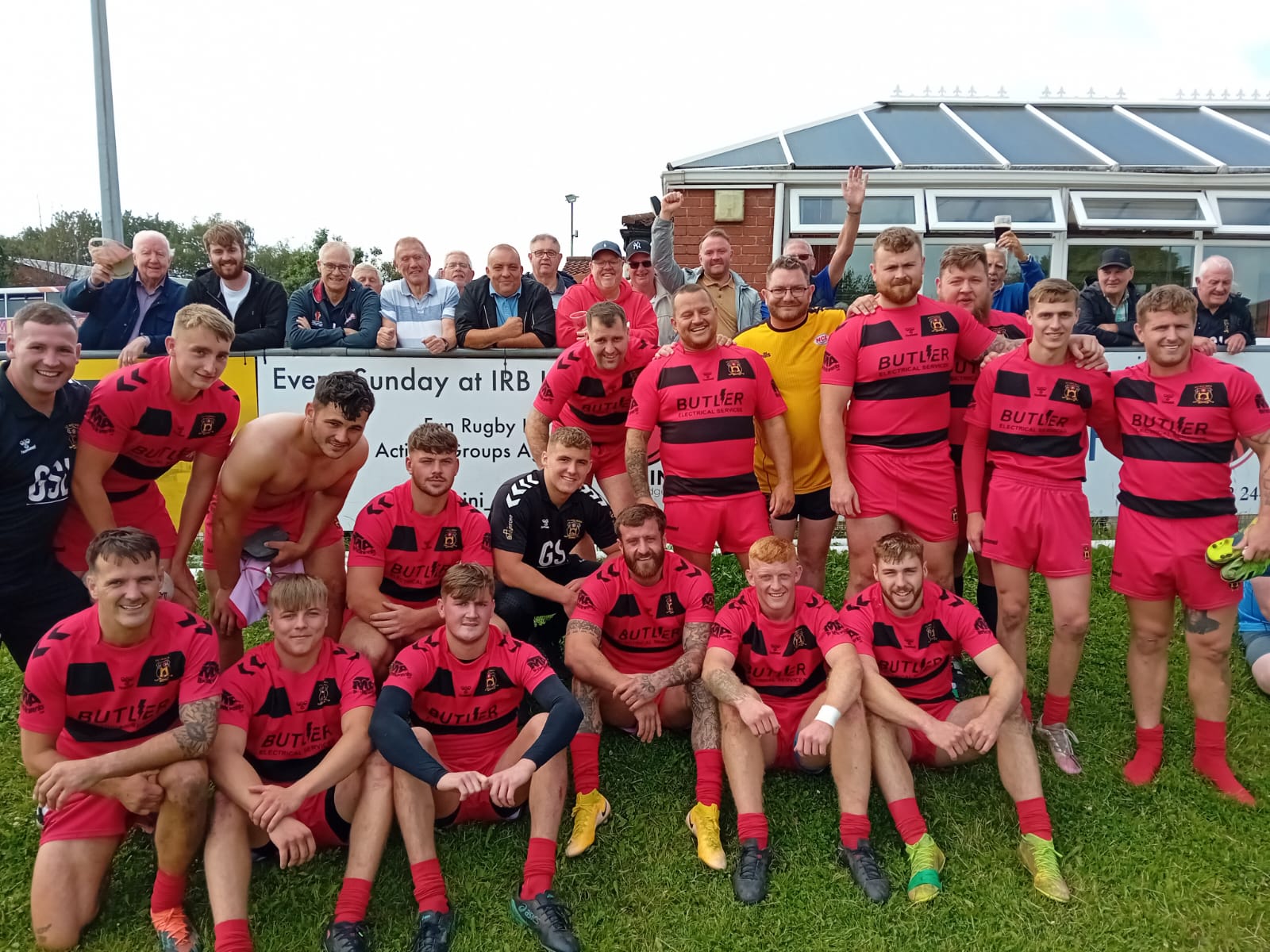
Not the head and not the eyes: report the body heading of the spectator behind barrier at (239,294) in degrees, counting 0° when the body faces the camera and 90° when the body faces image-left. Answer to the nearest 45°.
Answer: approximately 0°

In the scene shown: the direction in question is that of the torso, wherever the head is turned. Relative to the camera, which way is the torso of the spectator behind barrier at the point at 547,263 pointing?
toward the camera

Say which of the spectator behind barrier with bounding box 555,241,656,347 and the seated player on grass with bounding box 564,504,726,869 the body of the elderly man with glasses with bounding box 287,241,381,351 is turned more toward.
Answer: the seated player on grass

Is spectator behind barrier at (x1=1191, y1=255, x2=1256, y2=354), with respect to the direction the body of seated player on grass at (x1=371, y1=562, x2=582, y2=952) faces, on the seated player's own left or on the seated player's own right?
on the seated player's own left

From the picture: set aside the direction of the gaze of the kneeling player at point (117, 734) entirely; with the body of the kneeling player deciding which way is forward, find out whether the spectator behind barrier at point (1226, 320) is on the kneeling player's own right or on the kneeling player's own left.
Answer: on the kneeling player's own left

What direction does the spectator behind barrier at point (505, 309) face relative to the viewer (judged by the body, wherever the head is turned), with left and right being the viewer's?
facing the viewer

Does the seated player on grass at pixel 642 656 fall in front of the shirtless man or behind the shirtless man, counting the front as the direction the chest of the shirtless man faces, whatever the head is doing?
in front

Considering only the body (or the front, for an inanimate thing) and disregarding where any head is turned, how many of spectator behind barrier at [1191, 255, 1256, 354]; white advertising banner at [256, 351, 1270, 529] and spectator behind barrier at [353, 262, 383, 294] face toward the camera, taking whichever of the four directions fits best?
3

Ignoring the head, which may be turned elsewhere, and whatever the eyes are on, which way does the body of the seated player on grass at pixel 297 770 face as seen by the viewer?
toward the camera

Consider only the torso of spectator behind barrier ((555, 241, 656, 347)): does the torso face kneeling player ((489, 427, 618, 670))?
yes

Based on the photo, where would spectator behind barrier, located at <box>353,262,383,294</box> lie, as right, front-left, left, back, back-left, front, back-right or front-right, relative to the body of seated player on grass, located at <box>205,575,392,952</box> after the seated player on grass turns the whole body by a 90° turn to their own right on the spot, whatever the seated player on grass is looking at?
right

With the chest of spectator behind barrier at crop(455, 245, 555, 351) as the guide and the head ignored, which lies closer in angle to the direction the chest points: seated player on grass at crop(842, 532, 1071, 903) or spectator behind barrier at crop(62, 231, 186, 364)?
the seated player on grass
